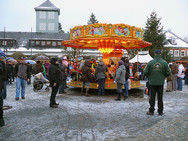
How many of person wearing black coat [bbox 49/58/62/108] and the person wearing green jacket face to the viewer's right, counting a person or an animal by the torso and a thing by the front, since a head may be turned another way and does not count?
1

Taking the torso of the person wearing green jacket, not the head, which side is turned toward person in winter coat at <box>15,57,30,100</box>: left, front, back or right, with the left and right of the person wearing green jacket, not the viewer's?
left

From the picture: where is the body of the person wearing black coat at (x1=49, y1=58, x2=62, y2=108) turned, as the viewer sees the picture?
to the viewer's right

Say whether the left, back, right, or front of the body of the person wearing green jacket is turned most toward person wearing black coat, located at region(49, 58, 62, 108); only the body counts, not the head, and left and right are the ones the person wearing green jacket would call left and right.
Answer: left

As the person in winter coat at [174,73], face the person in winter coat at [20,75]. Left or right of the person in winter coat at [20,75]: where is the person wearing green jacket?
left

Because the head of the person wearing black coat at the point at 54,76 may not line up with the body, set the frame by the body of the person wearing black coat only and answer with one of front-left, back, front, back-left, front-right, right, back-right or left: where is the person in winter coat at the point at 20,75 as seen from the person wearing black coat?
back-left

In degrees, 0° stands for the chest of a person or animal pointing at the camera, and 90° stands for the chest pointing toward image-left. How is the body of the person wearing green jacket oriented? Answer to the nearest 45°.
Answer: approximately 180°
